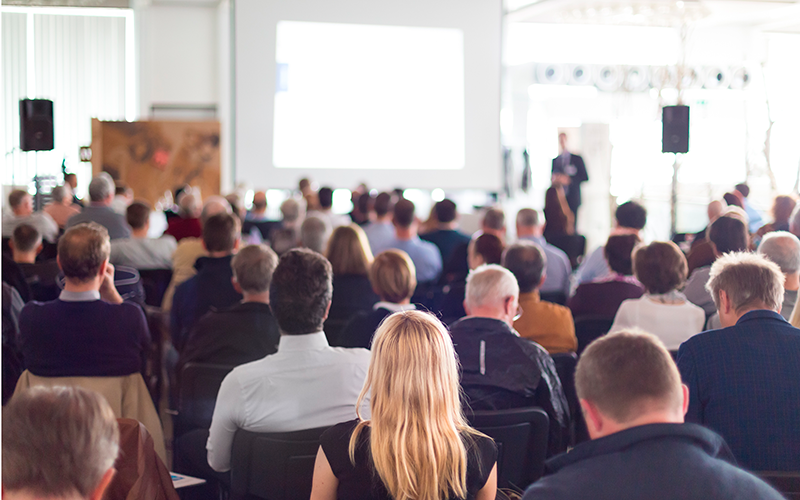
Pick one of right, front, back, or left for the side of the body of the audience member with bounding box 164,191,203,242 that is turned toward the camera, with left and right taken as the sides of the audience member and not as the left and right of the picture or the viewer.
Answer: back

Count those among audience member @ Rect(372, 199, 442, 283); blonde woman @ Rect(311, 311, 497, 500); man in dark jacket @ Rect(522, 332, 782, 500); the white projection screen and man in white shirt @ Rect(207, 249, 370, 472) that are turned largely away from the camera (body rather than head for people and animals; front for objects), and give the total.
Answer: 4

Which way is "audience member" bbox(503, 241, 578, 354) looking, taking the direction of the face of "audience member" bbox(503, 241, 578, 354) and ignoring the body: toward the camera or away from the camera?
away from the camera

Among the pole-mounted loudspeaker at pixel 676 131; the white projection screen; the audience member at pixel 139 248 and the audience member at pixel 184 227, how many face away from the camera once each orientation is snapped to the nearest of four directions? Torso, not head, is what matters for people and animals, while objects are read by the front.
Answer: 2

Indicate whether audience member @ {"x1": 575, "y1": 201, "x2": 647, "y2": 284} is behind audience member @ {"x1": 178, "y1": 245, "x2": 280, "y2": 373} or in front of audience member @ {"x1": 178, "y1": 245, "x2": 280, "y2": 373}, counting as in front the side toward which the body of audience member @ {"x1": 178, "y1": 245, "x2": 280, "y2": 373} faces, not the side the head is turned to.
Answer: in front

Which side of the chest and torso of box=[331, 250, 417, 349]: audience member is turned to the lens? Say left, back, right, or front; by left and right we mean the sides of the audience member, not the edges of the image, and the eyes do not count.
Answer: back

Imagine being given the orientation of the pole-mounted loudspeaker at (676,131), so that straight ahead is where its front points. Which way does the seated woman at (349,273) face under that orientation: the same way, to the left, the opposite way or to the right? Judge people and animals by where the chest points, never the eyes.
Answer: the opposite way

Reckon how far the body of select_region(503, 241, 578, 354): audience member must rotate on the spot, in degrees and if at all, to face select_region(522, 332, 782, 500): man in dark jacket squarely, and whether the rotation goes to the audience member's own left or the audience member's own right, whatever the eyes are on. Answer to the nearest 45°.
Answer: approximately 180°

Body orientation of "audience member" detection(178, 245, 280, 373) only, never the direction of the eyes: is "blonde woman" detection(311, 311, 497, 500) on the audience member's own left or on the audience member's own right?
on the audience member's own right

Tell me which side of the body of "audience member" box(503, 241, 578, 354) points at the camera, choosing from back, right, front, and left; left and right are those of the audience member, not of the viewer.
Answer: back

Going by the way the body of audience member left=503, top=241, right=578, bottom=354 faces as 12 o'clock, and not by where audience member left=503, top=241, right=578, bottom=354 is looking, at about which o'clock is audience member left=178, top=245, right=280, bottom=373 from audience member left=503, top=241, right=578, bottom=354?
audience member left=178, top=245, right=280, bottom=373 is roughly at 8 o'clock from audience member left=503, top=241, right=578, bottom=354.

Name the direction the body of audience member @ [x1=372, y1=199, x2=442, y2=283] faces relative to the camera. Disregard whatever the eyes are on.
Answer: away from the camera

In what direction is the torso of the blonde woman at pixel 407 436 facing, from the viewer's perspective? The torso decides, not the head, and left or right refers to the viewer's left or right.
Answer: facing away from the viewer

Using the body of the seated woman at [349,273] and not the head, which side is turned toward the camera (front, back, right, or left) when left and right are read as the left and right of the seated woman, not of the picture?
back
